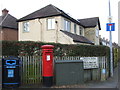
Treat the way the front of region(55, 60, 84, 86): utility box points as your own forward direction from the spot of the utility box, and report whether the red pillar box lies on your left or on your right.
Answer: on your right

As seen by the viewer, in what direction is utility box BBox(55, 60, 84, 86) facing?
toward the camera

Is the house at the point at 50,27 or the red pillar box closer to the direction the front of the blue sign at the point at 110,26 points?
the red pillar box

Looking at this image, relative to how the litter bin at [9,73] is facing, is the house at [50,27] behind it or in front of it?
behind

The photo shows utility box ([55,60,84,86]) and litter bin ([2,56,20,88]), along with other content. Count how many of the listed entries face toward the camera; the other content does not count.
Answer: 2

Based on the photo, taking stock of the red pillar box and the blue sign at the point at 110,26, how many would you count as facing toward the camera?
2

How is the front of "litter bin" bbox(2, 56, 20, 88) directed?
toward the camera

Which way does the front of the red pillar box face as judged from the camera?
facing the viewer

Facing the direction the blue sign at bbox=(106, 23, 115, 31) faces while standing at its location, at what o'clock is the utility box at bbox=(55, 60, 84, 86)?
The utility box is roughly at 1 o'clock from the blue sign.

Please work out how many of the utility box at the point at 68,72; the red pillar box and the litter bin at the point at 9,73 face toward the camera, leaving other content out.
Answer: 3

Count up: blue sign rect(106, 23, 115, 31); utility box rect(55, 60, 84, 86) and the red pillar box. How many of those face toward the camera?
3

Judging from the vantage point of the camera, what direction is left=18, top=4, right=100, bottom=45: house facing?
facing the viewer and to the right of the viewer

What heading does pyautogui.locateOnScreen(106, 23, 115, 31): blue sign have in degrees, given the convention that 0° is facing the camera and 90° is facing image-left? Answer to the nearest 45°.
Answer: approximately 0°
